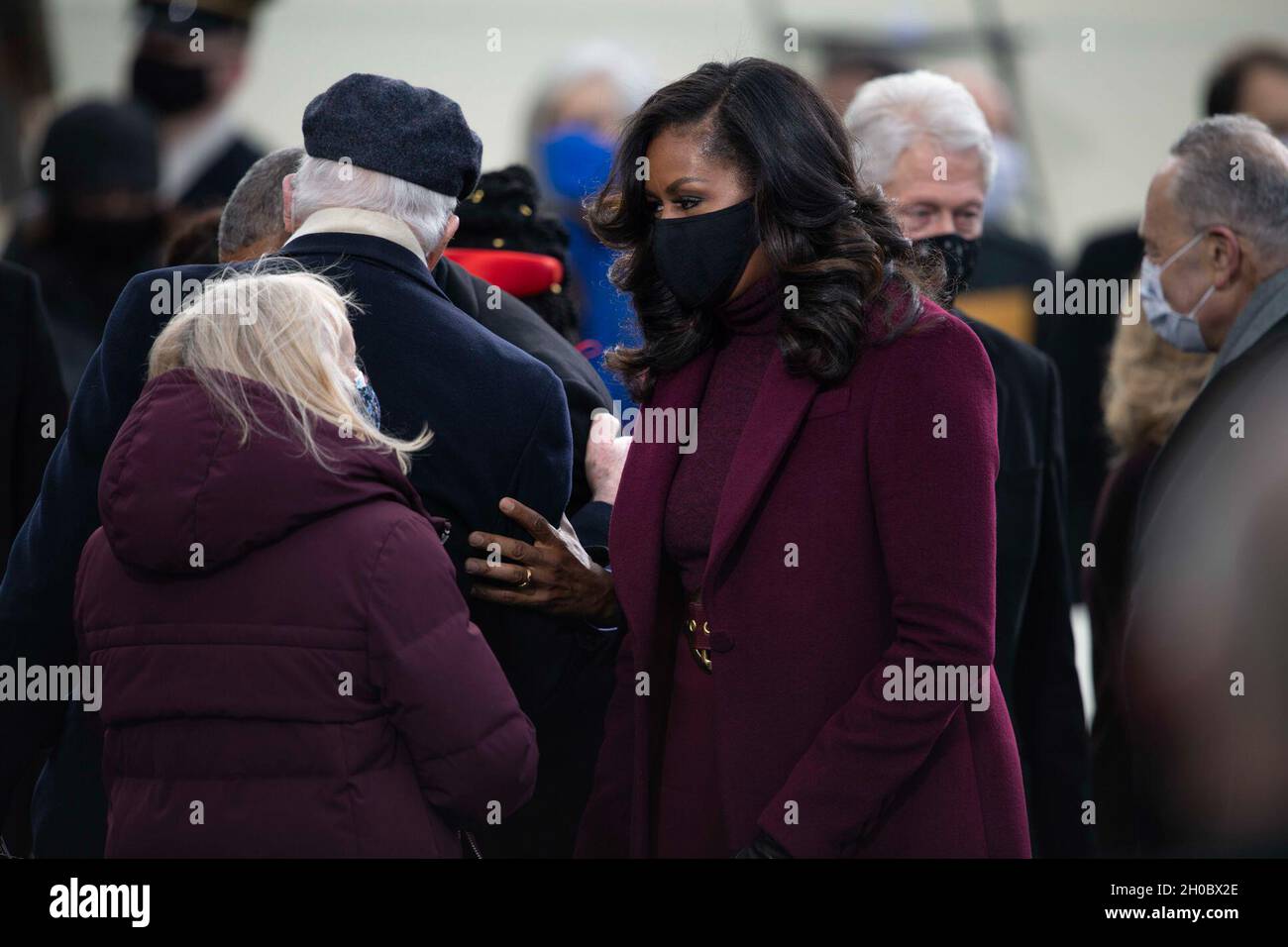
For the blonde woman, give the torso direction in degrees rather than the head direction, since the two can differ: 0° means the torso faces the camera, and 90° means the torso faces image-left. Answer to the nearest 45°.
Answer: approximately 225°

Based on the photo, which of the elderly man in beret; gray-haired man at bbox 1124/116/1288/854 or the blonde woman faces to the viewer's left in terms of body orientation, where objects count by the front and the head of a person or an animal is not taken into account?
the gray-haired man

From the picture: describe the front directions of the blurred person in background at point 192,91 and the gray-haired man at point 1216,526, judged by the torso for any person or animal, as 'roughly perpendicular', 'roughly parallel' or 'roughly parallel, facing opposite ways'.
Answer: roughly perpendicular

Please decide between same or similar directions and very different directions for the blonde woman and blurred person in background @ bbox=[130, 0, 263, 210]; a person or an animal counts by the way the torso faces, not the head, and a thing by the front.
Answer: very different directions

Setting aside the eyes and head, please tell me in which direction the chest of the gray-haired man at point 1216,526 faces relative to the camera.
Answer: to the viewer's left

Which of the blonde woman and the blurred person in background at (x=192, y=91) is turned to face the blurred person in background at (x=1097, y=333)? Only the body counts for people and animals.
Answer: the blonde woman

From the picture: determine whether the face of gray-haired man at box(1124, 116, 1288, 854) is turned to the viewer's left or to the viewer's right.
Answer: to the viewer's left

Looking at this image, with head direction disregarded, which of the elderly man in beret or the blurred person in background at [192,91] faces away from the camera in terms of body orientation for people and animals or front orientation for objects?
the elderly man in beret

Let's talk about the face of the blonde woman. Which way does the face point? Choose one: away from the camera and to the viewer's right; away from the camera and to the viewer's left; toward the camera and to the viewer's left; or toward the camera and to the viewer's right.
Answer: away from the camera and to the viewer's right

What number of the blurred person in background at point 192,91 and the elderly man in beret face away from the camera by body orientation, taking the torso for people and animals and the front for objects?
1

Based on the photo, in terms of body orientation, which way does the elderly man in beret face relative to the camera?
away from the camera

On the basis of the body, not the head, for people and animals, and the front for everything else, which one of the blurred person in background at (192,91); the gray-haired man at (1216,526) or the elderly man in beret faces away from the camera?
the elderly man in beret

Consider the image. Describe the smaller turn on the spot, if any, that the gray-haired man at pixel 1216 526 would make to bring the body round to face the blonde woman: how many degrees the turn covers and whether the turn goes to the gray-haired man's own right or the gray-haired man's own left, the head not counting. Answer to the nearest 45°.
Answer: approximately 45° to the gray-haired man's own left

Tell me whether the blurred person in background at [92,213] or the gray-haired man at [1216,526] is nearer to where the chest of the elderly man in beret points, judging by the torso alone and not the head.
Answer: the blurred person in background

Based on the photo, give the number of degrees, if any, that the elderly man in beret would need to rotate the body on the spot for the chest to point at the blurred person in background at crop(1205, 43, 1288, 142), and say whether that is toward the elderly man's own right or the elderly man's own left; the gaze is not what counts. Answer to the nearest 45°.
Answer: approximately 45° to the elderly man's own right
